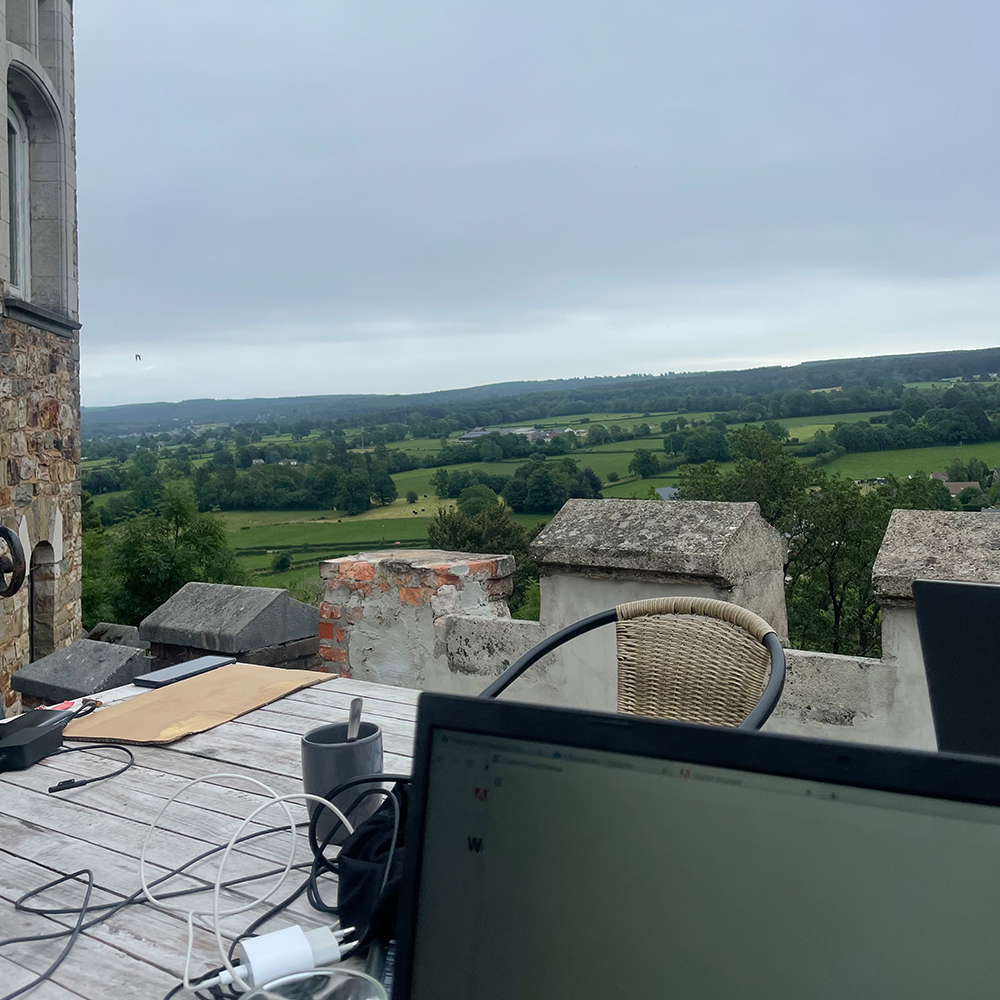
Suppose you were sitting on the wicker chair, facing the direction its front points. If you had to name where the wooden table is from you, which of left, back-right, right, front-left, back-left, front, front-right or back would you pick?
front

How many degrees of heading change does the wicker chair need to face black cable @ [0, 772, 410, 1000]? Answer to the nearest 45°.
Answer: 0° — it already faces it

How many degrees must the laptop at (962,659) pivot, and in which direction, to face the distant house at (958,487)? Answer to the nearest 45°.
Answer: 0° — it already faces it

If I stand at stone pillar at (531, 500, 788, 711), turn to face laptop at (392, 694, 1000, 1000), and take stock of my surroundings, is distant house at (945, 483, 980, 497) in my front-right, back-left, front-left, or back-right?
back-left

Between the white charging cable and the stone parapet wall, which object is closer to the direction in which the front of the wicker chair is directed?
the white charging cable

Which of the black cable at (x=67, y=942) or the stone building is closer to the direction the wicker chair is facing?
the black cable

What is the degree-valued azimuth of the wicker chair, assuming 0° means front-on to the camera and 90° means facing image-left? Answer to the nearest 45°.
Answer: approximately 45°

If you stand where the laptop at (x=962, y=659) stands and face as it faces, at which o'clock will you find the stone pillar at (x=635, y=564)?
The stone pillar is roughly at 11 o'clock from the laptop.

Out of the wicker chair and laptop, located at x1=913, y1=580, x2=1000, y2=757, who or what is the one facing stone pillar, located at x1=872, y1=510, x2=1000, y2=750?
the laptop

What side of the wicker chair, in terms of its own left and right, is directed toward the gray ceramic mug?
front

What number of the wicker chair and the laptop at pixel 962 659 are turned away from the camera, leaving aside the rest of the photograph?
1

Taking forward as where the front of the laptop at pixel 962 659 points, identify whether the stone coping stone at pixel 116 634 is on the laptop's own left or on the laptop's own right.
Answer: on the laptop's own left

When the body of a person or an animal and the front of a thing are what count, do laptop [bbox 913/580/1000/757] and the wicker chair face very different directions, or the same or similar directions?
very different directions

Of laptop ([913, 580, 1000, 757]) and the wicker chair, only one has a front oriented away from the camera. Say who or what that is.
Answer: the laptop

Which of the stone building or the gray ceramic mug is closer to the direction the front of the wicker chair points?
the gray ceramic mug

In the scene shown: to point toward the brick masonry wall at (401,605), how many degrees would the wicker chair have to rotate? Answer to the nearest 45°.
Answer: approximately 90° to its right

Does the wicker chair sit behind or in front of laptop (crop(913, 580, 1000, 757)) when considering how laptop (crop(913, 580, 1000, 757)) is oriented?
in front

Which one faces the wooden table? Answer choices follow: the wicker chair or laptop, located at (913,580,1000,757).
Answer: the wicker chair

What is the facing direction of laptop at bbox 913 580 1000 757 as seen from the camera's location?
facing away from the viewer

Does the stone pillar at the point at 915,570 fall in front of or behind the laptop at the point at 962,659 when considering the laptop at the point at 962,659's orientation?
in front
